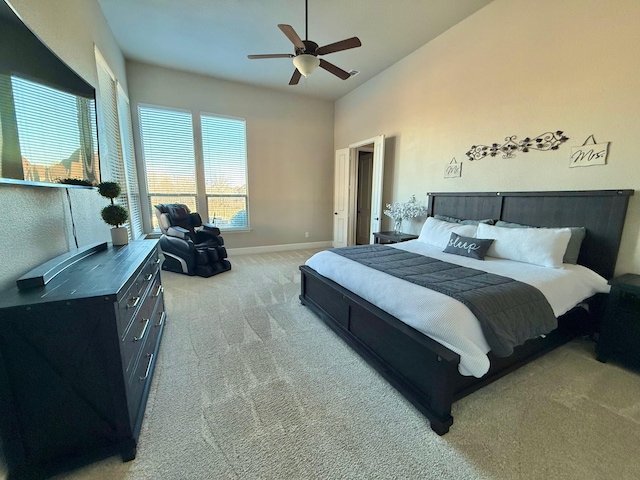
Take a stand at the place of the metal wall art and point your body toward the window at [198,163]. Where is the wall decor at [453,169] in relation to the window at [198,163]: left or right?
right

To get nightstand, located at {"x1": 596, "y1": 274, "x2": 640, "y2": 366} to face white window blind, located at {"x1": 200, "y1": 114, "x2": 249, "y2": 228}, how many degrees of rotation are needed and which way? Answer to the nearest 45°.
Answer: approximately 45° to its right

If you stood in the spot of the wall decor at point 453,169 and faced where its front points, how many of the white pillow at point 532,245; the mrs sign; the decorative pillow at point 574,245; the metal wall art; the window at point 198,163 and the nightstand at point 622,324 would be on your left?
5

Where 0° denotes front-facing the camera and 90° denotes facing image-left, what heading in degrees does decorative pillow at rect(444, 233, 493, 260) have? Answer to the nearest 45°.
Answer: approximately 45°
